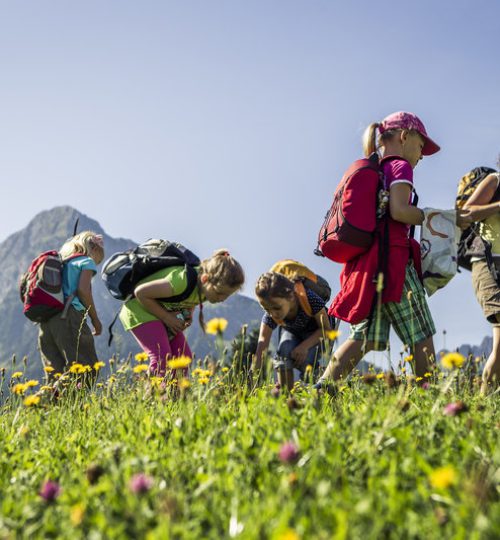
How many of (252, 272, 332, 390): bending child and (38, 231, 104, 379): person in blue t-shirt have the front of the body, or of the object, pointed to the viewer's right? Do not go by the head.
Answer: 1

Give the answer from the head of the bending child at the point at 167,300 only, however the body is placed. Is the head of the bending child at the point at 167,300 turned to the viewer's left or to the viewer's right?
to the viewer's right

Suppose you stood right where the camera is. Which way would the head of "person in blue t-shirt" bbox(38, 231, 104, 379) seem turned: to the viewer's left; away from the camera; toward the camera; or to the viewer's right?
to the viewer's right

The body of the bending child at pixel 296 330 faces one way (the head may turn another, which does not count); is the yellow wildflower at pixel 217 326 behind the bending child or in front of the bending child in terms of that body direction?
in front

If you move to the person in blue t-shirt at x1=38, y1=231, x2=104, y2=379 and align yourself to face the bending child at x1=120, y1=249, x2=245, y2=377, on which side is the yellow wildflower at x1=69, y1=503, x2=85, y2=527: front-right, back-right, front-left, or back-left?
front-right

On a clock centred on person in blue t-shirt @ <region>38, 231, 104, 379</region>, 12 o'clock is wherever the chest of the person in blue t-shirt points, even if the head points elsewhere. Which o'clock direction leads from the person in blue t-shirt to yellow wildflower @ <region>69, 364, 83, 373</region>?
The yellow wildflower is roughly at 3 o'clock from the person in blue t-shirt.

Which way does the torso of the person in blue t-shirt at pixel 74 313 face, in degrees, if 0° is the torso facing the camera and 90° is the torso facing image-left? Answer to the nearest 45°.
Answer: approximately 270°

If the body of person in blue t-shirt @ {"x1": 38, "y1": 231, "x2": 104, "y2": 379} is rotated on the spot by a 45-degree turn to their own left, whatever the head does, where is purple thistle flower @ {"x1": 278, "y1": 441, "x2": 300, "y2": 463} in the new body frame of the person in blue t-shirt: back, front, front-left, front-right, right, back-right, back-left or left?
back-right

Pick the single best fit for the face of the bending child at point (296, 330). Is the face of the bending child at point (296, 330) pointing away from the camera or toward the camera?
toward the camera

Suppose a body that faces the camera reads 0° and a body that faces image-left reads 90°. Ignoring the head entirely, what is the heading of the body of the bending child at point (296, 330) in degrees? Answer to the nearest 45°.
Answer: approximately 45°

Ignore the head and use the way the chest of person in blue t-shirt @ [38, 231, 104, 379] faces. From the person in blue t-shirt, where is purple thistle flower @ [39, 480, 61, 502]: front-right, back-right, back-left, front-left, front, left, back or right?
right

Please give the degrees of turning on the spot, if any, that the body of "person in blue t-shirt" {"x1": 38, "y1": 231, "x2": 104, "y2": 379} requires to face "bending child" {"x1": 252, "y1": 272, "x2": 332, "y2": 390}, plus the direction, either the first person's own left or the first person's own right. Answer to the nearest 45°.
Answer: approximately 45° to the first person's own right

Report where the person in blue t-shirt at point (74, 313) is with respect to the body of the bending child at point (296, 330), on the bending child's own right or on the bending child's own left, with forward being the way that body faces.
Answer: on the bending child's own right
